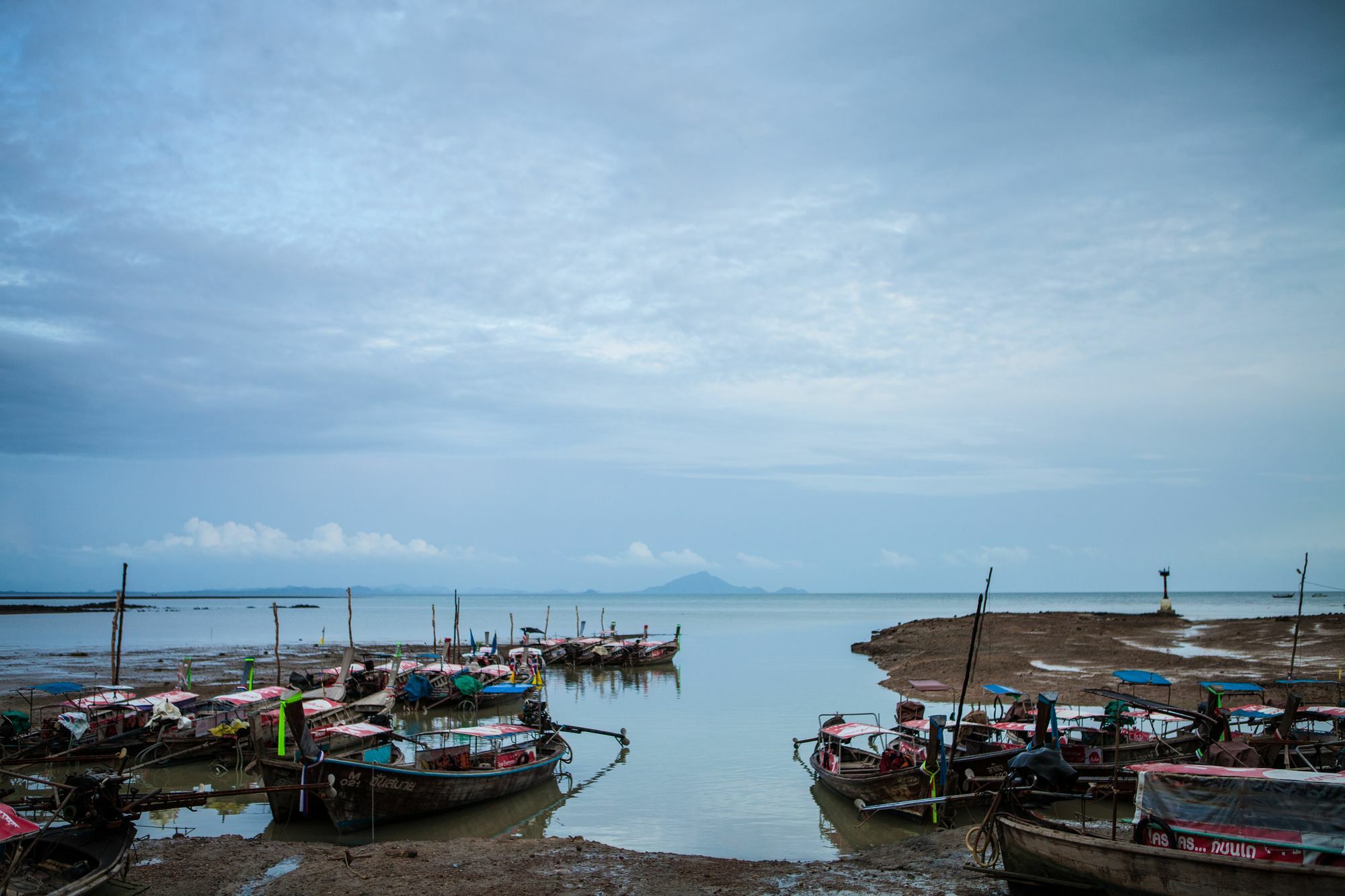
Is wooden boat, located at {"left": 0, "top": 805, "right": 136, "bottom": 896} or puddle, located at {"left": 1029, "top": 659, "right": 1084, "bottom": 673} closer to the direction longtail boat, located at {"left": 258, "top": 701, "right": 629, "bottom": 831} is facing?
the wooden boat

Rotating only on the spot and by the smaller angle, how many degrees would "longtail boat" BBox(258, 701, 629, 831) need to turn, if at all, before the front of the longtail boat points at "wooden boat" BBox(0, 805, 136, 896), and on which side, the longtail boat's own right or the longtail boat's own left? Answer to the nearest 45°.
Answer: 0° — it already faces it

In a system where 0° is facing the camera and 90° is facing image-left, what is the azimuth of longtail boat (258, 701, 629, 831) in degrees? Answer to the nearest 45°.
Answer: approximately 45°

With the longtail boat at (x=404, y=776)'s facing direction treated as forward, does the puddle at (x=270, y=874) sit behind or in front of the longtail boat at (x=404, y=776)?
in front

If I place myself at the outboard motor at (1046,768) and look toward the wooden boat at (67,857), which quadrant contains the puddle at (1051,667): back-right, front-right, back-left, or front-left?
back-right

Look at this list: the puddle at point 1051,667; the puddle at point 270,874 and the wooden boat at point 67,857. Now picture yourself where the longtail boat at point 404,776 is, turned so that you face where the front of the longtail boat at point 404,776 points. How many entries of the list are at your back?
1

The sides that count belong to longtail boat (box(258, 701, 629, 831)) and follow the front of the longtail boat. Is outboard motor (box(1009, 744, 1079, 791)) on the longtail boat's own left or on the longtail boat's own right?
on the longtail boat's own left

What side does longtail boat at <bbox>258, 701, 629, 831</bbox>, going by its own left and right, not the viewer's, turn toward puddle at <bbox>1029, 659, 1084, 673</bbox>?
back

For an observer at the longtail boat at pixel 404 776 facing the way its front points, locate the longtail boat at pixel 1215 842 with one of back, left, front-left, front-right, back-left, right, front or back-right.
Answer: left

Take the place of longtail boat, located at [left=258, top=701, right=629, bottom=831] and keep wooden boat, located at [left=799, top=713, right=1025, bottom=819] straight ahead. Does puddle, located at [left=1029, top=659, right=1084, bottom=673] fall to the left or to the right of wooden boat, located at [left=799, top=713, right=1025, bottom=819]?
left

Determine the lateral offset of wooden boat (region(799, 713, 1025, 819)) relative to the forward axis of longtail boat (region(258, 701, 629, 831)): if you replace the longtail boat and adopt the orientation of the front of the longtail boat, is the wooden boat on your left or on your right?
on your left

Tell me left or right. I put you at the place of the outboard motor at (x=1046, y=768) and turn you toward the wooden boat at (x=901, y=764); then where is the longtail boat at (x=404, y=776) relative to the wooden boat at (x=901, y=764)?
left

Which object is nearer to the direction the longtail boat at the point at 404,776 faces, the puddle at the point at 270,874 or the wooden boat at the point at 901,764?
the puddle
